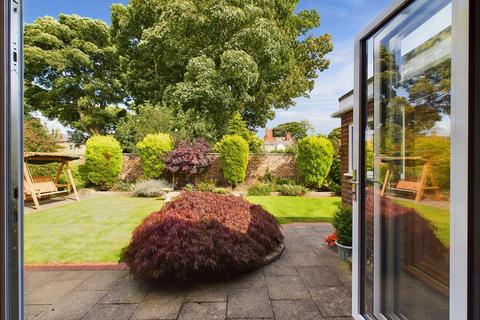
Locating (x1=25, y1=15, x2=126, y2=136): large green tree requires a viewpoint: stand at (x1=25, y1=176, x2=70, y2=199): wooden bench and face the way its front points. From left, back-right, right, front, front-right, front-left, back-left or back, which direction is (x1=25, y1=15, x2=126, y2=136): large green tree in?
back-left

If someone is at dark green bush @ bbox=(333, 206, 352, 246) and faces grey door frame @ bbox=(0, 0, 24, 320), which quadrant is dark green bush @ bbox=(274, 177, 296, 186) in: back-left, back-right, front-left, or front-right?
back-right

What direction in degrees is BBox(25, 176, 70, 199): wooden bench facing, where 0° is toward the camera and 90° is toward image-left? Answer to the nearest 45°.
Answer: approximately 315°

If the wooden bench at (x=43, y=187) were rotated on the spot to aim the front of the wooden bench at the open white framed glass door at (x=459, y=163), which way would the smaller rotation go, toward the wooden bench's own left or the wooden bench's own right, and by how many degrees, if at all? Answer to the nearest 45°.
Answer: approximately 45° to the wooden bench's own right

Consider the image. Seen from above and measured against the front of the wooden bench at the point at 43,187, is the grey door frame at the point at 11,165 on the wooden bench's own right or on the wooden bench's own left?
on the wooden bench's own right
